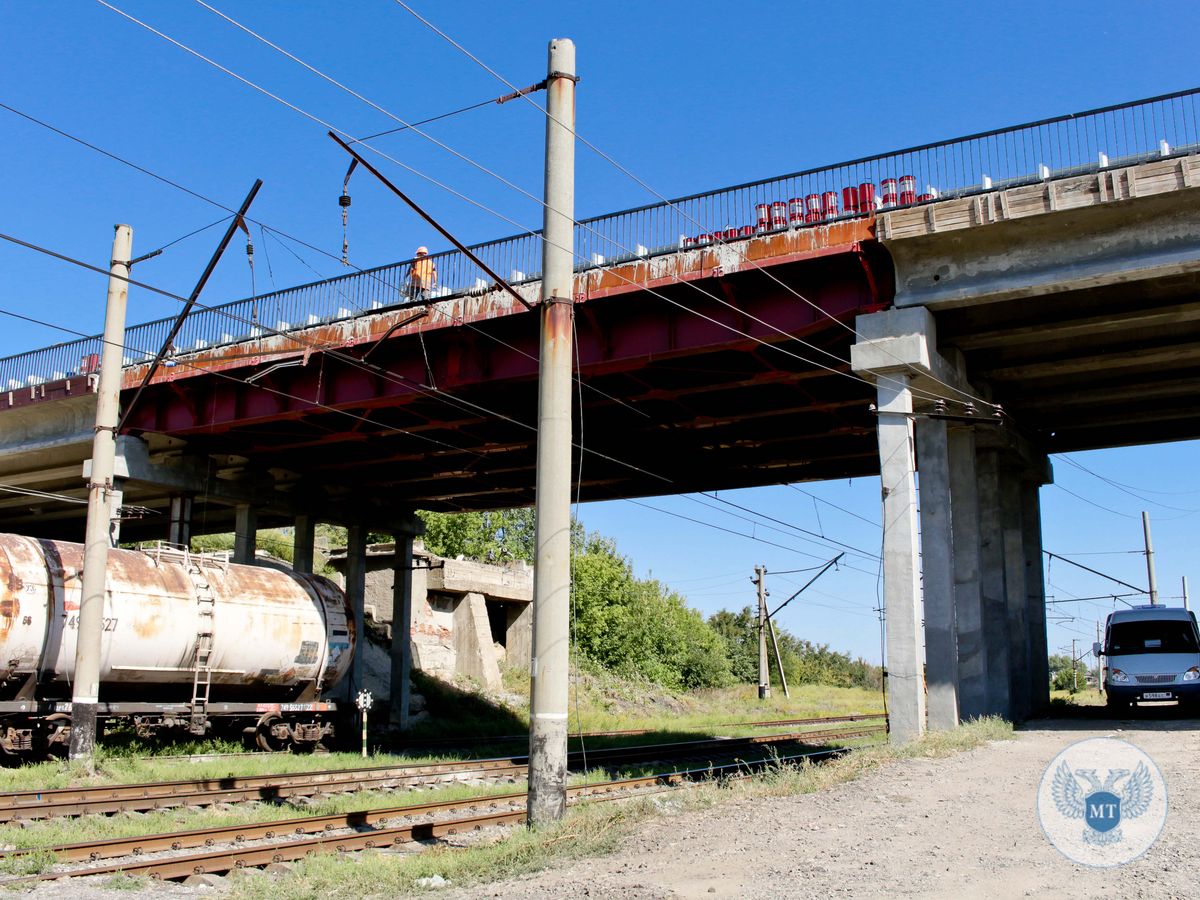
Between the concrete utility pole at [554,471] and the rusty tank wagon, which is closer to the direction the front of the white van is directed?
the concrete utility pole

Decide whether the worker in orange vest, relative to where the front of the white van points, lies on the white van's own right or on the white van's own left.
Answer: on the white van's own right

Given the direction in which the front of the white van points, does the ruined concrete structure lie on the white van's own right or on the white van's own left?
on the white van's own right

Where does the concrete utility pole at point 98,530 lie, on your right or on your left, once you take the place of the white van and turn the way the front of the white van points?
on your right

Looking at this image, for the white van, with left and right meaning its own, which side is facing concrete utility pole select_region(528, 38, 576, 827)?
front

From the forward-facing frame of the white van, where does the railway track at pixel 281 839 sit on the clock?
The railway track is roughly at 1 o'clock from the white van.

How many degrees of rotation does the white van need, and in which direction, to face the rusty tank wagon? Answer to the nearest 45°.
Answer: approximately 45° to its right

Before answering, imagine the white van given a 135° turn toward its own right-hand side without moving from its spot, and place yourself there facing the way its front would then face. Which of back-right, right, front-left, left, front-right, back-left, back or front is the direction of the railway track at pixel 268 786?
left

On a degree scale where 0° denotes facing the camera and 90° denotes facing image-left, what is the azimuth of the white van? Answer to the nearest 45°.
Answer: approximately 0°
